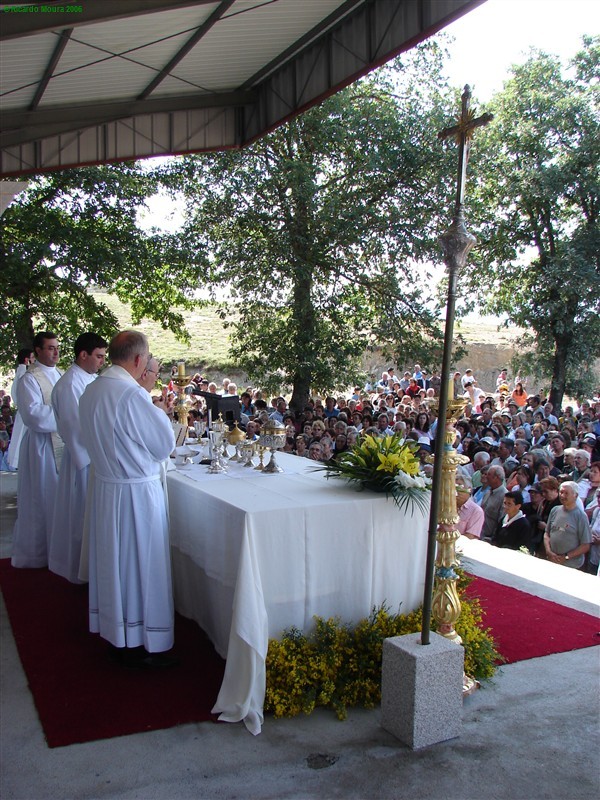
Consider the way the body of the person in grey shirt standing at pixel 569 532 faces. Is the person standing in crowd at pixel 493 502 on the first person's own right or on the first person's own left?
on the first person's own right

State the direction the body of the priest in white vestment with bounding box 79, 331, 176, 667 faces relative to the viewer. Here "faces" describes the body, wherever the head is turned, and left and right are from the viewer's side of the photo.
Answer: facing away from the viewer and to the right of the viewer

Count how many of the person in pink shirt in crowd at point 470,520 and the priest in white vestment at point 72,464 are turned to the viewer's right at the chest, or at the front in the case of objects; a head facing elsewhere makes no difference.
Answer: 1

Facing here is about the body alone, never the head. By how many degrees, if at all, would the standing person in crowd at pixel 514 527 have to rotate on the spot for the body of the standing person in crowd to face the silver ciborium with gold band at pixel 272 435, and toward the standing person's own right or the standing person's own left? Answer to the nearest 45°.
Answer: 0° — they already face it

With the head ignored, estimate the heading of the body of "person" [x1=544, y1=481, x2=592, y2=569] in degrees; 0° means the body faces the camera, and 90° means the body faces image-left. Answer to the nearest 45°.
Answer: approximately 45°

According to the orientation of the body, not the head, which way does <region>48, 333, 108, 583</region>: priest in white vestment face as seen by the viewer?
to the viewer's right
